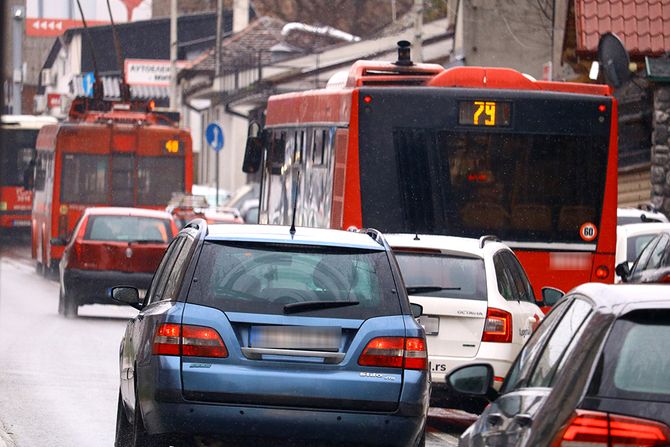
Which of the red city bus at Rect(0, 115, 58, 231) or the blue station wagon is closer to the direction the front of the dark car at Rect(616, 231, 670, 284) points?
the red city bus

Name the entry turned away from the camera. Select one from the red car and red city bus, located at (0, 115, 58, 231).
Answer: the red car

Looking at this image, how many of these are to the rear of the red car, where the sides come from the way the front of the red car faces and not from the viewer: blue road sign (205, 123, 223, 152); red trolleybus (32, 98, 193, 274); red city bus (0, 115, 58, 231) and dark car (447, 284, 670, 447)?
1

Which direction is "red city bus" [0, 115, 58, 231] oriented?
toward the camera

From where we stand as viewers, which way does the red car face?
facing away from the viewer

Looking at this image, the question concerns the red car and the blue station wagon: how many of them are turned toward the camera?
0

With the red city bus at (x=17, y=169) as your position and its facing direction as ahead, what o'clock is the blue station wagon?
The blue station wagon is roughly at 12 o'clock from the red city bus.

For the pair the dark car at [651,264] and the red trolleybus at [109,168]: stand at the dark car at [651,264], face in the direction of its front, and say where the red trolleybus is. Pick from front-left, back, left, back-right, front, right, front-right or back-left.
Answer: front

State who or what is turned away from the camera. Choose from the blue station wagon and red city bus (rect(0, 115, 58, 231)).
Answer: the blue station wagon

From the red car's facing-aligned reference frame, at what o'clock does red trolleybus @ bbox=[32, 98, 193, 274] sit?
The red trolleybus is roughly at 12 o'clock from the red car.

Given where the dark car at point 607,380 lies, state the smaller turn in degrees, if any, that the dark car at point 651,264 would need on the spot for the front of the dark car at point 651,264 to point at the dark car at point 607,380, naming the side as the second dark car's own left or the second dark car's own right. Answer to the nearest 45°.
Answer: approximately 135° to the second dark car's own left

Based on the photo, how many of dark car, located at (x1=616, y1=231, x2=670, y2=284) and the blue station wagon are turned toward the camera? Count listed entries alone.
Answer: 0
